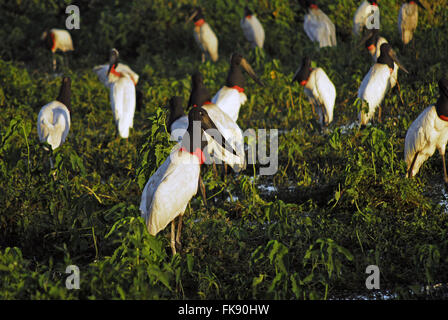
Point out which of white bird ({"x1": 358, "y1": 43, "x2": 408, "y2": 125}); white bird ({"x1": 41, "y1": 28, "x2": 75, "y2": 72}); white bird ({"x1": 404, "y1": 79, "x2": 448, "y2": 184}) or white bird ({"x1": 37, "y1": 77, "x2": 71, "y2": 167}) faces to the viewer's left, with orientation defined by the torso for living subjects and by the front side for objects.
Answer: white bird ({"x1": 41, "y1": 28, "x2": 75, "y2": 72})

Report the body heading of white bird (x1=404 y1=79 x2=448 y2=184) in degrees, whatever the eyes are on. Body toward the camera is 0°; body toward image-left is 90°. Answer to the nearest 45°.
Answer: approximately 270°

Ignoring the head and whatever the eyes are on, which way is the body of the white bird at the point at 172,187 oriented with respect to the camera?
to the viewer's right

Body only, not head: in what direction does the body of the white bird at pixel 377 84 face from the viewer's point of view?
to the viewer's right

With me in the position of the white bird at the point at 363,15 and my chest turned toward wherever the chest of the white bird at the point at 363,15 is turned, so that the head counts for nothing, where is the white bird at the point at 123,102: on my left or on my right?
on my right

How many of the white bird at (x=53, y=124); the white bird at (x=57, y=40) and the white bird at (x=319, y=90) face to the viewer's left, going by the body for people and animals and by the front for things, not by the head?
2

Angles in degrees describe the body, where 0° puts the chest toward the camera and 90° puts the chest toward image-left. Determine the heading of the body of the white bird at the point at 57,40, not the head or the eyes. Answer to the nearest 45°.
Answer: approximately 90°

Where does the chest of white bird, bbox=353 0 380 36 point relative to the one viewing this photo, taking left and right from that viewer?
facing to the right of the viewer

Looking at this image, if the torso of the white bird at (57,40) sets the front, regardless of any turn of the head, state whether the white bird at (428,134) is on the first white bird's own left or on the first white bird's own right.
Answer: on the first white bird's own left

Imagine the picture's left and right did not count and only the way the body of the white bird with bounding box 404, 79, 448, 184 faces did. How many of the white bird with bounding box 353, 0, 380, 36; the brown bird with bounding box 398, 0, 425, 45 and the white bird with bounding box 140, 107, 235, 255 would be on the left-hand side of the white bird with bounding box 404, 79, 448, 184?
2
